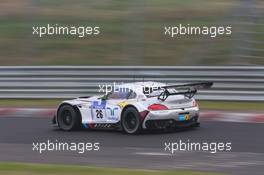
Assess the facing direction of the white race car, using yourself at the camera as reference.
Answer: facing away from the viewer and to the left of the viewer
